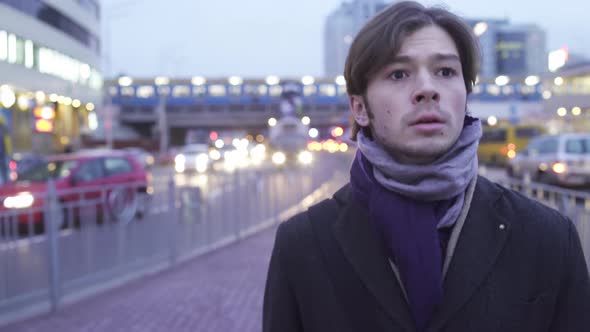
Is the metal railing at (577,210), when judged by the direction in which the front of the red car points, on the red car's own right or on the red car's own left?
on the red car's own left

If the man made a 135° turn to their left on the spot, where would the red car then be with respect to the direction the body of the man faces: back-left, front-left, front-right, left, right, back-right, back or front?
left

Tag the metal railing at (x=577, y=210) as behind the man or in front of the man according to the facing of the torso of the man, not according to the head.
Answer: behind

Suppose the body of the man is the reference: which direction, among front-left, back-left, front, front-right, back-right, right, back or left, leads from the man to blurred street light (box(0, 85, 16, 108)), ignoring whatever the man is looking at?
back-right

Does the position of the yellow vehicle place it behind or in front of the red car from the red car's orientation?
behind

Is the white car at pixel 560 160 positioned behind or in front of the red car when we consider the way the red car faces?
behind

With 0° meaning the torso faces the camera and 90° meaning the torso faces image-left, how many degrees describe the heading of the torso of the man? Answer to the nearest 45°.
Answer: approximately 0°

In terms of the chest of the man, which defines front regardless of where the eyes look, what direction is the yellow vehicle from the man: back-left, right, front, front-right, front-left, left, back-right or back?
back

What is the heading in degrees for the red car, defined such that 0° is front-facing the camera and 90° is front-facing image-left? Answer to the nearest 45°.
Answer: approximately 45°
